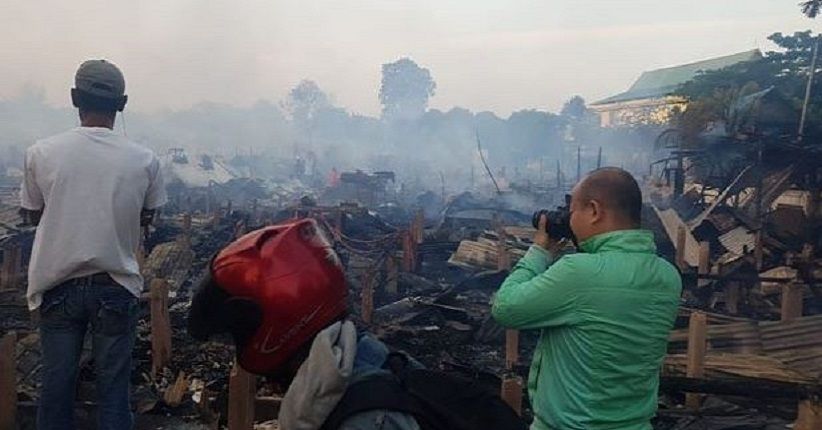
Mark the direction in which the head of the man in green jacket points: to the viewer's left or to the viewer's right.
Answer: to the viewer's left

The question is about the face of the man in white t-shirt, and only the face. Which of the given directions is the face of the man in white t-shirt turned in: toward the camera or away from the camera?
away from the camera

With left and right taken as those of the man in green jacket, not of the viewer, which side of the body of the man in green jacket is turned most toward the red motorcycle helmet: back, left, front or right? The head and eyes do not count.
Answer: left

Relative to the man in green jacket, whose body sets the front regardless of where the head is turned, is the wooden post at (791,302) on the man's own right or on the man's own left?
on the man's own right

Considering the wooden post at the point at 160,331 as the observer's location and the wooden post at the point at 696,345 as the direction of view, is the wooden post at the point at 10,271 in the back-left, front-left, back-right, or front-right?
back-left

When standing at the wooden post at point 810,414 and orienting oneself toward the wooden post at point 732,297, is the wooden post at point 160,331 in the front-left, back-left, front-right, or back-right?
front-left

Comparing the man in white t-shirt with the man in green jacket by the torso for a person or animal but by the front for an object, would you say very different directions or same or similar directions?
same or similar directions

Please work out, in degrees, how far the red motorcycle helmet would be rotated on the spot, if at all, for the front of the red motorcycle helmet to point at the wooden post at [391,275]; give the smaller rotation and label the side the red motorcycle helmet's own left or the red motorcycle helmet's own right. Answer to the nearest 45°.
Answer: approximately 90° to the red motorcycle helmet's own right

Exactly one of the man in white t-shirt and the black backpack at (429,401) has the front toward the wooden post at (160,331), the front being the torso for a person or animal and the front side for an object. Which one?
the man in white t-shirt

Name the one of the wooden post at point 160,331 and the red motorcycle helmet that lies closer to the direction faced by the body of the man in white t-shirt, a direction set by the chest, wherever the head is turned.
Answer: the wooden post

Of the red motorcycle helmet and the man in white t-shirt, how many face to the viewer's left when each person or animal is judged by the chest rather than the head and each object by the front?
1

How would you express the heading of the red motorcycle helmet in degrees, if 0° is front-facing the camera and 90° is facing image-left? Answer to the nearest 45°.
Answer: approximately 90°

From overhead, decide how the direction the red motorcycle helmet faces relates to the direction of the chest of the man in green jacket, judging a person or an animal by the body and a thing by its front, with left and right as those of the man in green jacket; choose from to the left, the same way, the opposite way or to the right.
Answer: to the left

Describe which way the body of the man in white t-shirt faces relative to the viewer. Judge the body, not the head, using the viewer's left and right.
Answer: facing away from the viewer

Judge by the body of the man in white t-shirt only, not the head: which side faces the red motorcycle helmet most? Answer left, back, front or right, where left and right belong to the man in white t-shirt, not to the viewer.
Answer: back

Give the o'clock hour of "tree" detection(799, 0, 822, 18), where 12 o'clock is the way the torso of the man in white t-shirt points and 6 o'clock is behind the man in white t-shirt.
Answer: The tree is roughly at 2 o'clock from the man in white t-shirt.
